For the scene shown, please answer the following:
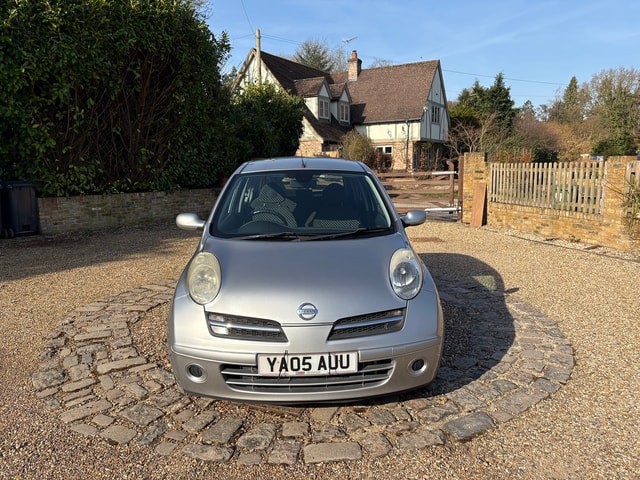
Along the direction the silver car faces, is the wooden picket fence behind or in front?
behind

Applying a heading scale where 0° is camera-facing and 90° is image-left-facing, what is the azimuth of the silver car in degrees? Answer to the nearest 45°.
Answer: approximately 0°

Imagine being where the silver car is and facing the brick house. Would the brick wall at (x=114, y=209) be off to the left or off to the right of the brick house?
left

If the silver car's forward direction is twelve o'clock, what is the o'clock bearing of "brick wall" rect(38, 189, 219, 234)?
The brick wall is roughly at 5 o'clock from the silver car.

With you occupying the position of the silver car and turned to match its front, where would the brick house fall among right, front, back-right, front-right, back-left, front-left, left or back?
back
